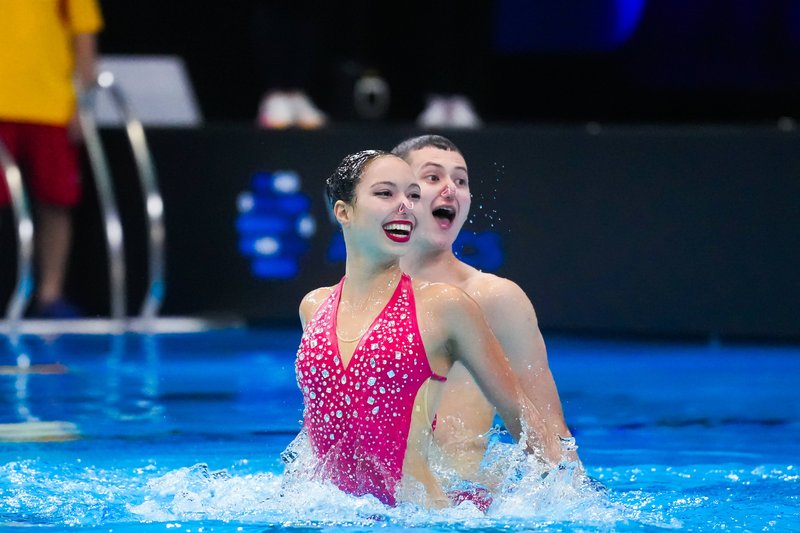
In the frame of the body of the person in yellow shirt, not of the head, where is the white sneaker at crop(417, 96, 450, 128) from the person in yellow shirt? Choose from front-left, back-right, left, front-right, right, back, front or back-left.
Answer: front-left

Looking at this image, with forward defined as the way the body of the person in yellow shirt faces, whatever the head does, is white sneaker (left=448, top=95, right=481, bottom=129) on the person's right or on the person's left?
on the person's left
